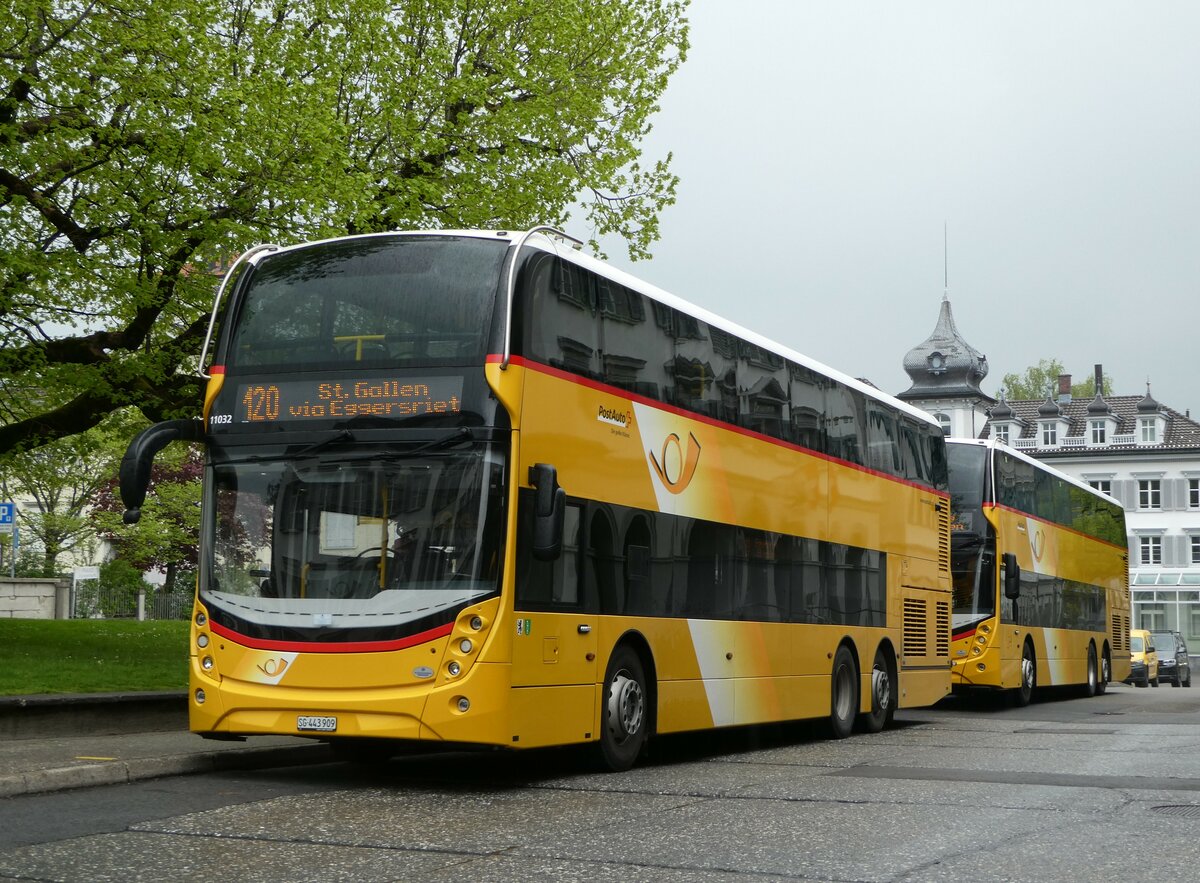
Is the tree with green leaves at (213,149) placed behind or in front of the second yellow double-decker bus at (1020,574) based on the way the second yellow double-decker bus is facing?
in front

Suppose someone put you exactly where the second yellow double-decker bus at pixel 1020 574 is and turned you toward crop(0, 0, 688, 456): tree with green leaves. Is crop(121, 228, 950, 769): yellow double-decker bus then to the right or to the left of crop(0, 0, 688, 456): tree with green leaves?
left

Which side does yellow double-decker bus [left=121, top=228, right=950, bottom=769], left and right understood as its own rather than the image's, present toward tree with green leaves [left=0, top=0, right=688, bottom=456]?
right

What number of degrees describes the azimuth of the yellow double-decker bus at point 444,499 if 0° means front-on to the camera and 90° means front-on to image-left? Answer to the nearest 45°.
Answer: approximately 45°

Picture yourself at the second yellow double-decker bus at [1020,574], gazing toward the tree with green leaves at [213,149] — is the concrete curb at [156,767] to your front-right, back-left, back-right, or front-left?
front-left

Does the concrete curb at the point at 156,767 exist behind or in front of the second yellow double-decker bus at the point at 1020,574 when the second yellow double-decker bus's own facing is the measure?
in front

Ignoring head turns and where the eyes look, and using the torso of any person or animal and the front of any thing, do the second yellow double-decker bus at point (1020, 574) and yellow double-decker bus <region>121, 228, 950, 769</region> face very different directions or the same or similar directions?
same or similar directions

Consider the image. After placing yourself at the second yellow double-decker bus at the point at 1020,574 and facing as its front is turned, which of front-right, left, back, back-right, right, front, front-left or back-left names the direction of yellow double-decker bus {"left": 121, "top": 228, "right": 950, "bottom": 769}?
front-left

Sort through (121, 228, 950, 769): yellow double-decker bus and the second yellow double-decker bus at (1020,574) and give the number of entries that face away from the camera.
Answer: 0

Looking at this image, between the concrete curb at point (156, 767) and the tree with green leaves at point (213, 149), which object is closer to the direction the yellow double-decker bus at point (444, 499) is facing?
the concrete curb

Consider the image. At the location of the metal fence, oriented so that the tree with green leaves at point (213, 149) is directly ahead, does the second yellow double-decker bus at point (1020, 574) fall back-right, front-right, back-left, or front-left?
front-left

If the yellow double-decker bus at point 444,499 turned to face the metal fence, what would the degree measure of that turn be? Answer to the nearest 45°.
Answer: approximately 135° to its right

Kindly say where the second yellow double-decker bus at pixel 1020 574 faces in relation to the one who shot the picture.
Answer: facing the viewer and to the left of the viewer

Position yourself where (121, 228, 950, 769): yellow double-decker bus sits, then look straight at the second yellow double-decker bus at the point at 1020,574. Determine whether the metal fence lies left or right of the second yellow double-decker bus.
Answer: left

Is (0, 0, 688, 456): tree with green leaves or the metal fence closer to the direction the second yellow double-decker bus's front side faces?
the tree with green leaves

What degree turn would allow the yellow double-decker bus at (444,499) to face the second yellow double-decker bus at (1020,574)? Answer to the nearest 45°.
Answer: approximately 180°
